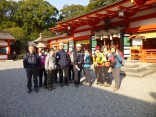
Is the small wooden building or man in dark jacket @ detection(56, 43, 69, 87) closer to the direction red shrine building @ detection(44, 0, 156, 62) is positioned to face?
the man in dark jacket

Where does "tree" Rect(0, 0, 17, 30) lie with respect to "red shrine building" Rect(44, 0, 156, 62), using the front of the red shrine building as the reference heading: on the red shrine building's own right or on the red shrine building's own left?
on the red shrine building's own right

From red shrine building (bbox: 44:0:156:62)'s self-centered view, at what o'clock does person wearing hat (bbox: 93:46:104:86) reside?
The person wearing hat is roughly at 11 o'clock from the red shrine building.

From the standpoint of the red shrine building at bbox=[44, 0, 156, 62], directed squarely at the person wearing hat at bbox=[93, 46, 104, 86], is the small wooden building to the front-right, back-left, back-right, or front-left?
back-right

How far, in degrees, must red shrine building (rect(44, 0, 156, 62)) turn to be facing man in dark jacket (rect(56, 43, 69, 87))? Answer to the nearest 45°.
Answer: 0° — it already faces them

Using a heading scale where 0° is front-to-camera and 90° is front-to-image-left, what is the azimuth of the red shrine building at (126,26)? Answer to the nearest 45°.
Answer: approximately 45°

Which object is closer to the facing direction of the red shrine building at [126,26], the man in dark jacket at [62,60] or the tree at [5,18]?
the man in dark jacket

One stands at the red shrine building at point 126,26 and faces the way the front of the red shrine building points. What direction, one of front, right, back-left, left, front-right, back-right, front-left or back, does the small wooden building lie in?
right

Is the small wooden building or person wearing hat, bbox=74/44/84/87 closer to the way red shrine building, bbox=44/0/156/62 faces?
the person wearing hat

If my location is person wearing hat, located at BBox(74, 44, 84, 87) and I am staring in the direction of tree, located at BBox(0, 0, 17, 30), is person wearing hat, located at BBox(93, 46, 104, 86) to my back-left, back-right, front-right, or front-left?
back-right
